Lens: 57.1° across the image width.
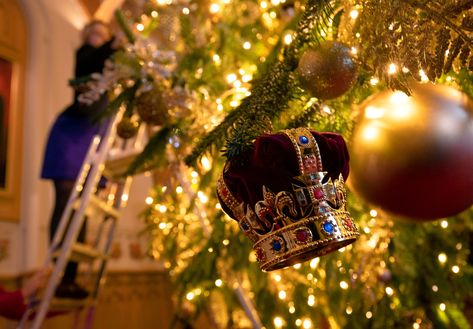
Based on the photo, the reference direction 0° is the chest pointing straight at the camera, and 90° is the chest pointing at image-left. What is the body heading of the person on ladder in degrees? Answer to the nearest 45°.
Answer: approximately 270°

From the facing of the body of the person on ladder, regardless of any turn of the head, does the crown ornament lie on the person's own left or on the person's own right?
on the person's own right

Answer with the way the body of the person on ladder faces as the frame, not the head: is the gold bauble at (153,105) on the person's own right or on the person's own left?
on the person's own right

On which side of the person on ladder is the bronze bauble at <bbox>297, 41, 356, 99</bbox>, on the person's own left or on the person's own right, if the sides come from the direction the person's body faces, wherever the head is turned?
on the person's own right

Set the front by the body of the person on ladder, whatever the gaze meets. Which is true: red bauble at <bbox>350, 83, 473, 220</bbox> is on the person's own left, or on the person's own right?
on the person's own right
